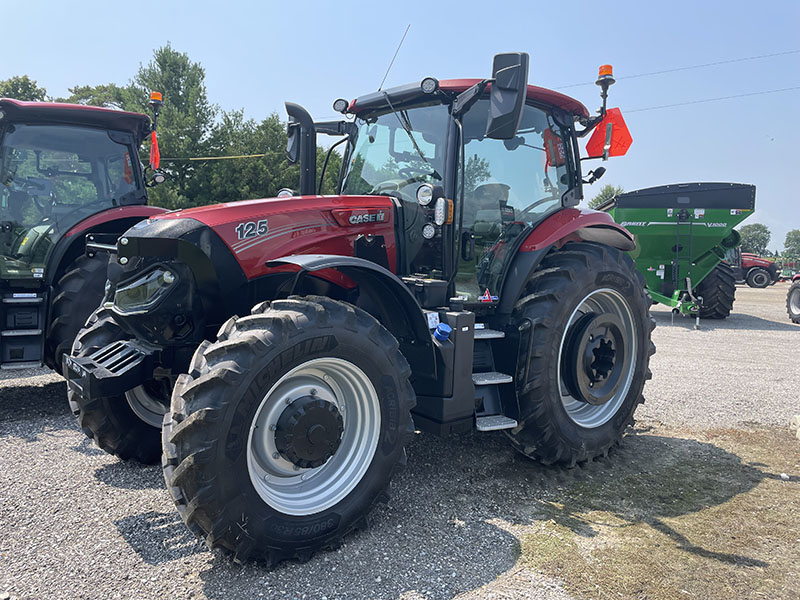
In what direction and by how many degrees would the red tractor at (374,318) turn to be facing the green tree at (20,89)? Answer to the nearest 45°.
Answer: approximately 90° to its right

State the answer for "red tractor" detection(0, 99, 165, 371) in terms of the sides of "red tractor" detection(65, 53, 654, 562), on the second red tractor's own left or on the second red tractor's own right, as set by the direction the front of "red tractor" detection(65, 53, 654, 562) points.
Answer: on the second red tractor's own right

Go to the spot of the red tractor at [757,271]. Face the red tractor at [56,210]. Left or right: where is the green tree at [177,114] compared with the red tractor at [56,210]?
right

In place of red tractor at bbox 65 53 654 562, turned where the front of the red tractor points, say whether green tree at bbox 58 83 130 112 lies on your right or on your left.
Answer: on your right

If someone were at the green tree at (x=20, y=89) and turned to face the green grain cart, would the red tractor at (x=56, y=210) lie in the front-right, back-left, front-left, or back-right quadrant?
front-right

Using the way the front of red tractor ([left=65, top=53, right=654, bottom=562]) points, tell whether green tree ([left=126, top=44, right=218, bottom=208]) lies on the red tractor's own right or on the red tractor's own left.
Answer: on the red tractor's own right

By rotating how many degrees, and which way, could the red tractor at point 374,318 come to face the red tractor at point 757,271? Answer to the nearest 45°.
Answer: approximately 180°

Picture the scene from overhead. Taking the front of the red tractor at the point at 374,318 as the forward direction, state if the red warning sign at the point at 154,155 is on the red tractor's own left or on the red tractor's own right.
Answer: on the red tractor's own right

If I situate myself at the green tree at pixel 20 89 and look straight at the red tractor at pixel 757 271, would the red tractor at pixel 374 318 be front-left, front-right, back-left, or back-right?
front-right

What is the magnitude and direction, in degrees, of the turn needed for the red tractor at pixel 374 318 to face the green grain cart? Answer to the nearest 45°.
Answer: approximately 180°
